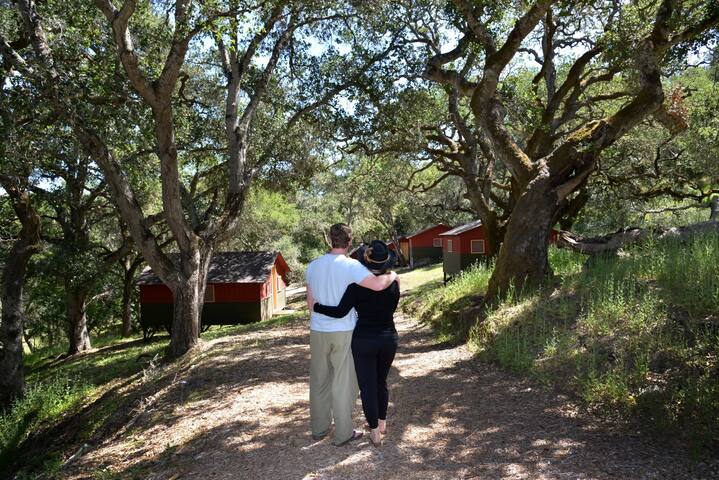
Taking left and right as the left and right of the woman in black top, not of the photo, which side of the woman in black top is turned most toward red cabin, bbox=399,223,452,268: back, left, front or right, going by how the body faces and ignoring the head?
front

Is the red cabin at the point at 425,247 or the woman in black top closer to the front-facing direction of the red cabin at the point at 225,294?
the red cabin

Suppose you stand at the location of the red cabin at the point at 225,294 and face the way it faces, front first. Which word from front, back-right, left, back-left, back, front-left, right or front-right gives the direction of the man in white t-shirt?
right

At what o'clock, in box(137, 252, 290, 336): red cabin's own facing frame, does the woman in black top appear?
The woman in black top is roughly at 3 o'clock from the red cabin.

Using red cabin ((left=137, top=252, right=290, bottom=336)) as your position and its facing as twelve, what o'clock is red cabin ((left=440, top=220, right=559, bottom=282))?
red cabin ((left=440, top=220, right=559, bottom=282)) is roughly at 12 o'clock from red cabin ((left=137, top=252, right=290, bottom=336)).

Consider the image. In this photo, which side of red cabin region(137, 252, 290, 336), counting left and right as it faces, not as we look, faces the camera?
right

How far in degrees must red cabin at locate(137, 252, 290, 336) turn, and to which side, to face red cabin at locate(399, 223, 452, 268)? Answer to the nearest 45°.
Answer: approximately 45° to its left

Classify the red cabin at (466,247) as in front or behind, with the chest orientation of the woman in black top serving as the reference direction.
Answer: in front

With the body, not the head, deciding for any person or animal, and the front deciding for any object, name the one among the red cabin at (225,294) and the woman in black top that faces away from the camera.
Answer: the woman in black top

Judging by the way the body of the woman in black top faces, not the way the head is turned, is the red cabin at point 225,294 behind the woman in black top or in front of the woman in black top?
in front

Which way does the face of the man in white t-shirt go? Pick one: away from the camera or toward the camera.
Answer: away from the camera

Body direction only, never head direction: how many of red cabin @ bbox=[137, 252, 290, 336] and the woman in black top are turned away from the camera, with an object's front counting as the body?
1

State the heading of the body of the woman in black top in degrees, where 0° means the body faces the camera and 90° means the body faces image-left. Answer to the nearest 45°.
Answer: approximately 180°
